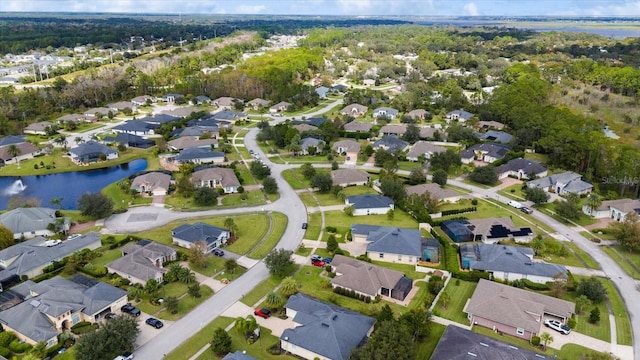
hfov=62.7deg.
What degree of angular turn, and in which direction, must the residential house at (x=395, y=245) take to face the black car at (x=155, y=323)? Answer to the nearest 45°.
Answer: approximately 45° to its left

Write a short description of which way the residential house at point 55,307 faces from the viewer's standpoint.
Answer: facing the viewer and to the right of the viewer

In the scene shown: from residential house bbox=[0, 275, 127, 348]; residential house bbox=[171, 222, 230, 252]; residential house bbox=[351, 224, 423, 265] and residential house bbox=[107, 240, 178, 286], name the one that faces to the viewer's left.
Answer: residential house bbox=[351, 224, 423, 265]

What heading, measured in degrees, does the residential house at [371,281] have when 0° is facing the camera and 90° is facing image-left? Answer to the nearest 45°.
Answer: approximately 135°

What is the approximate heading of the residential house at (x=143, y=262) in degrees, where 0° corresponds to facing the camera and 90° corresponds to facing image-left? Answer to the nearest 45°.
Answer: approximately 315°

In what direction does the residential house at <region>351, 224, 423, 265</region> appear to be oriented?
to the viewer's left

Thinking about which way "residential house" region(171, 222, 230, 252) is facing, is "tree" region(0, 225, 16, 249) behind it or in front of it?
behind

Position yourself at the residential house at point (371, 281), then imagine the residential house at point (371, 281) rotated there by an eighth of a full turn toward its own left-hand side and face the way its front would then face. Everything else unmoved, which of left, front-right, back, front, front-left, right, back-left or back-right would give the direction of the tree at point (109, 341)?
front-left

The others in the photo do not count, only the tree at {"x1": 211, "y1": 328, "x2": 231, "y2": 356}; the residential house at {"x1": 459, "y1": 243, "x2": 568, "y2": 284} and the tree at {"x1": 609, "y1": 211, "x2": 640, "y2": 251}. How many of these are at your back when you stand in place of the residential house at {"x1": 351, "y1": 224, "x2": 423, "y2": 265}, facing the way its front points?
2

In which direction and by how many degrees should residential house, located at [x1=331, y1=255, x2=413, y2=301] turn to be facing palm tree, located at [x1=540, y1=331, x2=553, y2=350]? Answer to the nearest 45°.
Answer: approximately 180°
